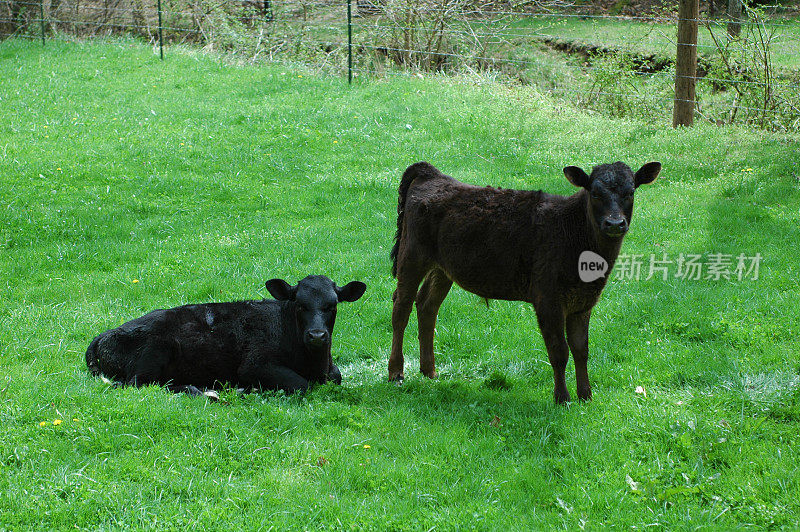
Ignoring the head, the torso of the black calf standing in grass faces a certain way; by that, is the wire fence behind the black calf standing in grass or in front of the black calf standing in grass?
behind

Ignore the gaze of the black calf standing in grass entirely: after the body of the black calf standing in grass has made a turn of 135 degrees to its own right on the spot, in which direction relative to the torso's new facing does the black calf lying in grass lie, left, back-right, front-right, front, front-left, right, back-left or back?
front

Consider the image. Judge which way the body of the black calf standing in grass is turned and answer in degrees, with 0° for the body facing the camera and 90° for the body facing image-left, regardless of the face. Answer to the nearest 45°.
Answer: approximately 315°
